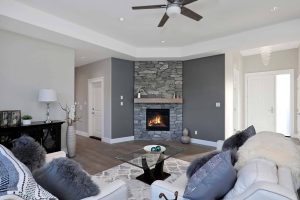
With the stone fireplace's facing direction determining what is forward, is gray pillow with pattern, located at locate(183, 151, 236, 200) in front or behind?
in front

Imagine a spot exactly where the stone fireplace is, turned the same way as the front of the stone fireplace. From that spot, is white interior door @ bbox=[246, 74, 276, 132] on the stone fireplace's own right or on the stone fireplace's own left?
on the stone fireplace's own left

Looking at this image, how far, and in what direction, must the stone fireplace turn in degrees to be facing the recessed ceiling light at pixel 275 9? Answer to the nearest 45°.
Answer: approximately 45° to its left

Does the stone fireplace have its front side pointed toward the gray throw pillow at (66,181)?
yes

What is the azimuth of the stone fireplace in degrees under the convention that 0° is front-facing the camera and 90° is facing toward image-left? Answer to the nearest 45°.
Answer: approximately 0°

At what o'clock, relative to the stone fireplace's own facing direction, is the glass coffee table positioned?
The glass coffee table is roughly at 12 o'clock from the stone fireplace.

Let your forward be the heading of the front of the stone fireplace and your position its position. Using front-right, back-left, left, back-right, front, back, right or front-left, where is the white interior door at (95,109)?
right

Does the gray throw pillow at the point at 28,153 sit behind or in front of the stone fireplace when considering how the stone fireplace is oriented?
in front

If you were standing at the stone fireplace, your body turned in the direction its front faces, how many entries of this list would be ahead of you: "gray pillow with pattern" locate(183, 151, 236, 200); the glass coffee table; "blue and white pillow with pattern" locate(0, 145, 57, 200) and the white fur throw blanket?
4
